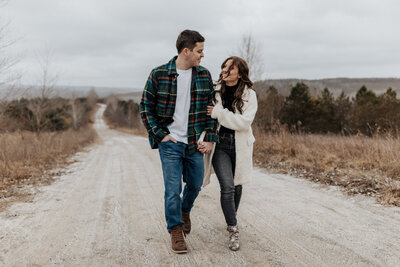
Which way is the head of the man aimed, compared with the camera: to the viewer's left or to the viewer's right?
to the viewer's right

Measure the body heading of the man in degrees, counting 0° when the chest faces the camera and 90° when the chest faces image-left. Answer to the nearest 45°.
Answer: approximately 0°
